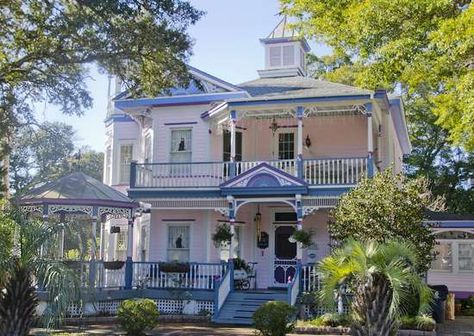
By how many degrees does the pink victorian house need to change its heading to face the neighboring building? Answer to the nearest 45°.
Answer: approximately 135° to its left

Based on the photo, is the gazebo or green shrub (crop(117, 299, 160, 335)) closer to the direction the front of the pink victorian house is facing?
the green shrub

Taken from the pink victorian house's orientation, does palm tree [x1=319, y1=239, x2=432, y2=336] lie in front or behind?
in front

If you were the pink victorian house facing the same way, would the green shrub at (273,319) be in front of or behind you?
in front

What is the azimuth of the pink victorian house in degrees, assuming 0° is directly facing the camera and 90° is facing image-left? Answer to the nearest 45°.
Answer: approximately 0°

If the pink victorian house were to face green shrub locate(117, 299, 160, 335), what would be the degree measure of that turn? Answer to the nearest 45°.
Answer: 0° — it already faces it

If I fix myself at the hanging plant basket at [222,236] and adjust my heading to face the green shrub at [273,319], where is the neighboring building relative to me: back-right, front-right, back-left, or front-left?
back-left

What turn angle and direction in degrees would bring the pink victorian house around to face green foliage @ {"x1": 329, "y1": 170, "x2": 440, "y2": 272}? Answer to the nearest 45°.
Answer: approximately 45° to its left
